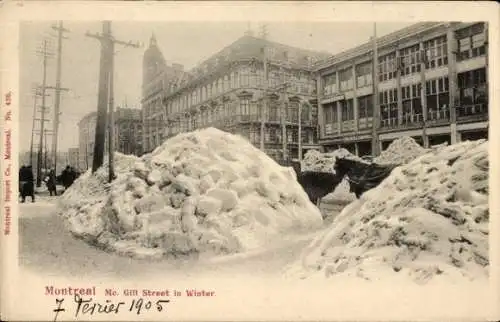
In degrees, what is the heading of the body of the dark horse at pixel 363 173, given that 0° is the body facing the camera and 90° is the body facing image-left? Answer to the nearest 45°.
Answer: approximately 90°

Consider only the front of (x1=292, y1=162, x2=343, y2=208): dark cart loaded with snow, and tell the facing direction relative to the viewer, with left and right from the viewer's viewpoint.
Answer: facing to the left of the viewer

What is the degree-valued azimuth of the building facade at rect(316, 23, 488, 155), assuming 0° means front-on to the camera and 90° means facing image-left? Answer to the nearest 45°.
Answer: approximately 45°

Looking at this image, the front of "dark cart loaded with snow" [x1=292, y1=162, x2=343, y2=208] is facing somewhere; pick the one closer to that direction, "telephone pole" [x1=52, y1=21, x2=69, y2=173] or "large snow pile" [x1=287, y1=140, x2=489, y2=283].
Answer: the telephone pole
